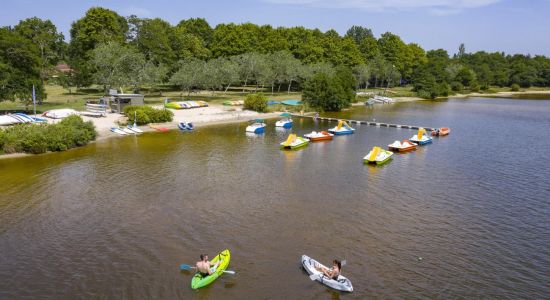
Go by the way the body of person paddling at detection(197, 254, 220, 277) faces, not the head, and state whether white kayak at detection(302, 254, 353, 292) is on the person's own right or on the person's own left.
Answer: on the person's own right

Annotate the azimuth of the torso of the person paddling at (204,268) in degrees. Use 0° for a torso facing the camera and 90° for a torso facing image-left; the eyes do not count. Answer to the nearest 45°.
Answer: approximately 225°

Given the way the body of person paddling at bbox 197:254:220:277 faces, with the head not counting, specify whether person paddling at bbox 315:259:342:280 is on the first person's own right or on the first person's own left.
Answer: on the first person's own right
